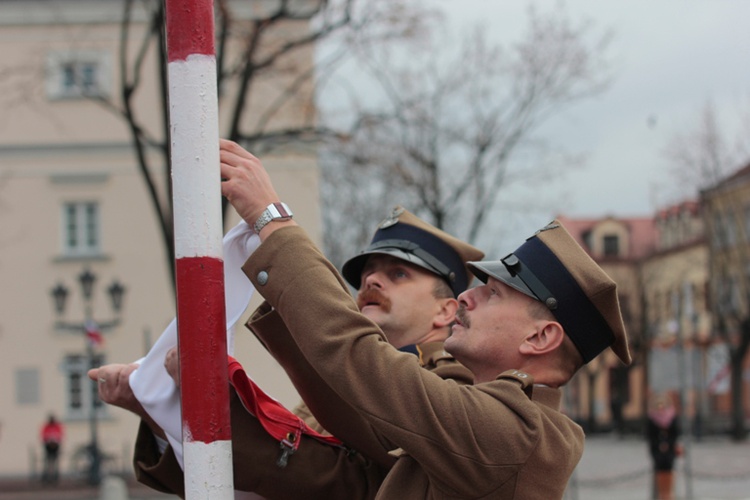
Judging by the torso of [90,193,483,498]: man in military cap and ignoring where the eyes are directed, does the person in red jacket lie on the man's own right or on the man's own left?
on the man's own right

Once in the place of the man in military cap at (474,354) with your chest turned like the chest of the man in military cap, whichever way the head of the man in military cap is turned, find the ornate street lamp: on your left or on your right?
on your right

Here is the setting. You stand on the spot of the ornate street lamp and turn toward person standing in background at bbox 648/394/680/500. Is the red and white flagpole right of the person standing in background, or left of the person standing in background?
right

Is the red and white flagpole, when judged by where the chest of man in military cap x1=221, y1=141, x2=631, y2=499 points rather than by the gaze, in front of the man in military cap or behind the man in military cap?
in front

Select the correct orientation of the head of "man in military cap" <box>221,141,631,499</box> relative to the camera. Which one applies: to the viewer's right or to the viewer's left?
to the viewer's left

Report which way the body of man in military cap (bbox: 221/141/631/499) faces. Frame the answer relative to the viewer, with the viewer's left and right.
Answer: facing to the left of the viewer

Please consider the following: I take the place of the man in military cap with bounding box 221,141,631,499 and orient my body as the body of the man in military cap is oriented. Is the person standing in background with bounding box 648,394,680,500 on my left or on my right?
on my right

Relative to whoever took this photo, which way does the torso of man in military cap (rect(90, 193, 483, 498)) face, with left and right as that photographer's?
facing the viewer and to the left of the viewer

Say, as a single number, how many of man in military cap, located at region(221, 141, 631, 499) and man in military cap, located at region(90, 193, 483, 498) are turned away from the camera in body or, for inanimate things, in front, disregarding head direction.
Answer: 0
